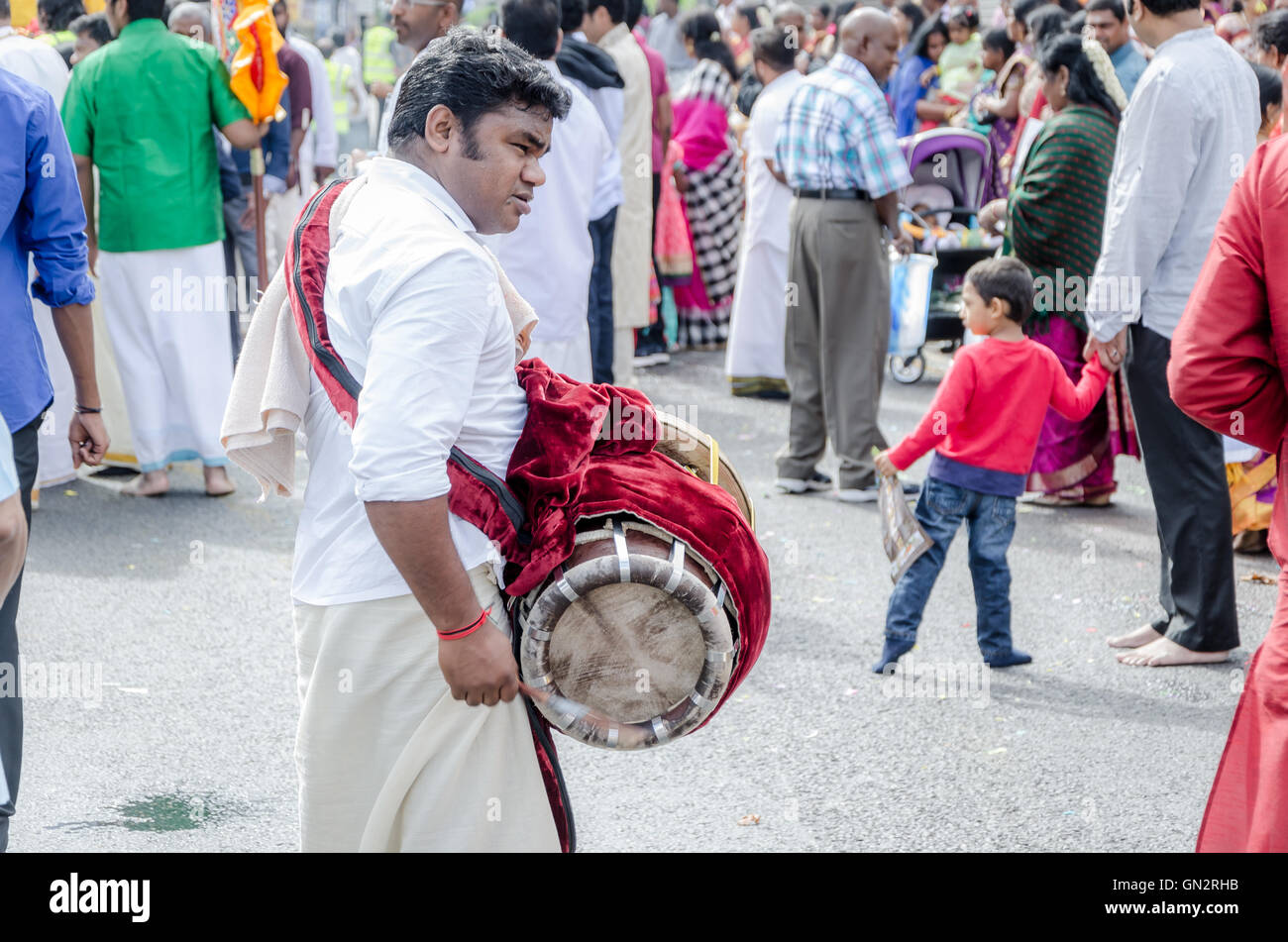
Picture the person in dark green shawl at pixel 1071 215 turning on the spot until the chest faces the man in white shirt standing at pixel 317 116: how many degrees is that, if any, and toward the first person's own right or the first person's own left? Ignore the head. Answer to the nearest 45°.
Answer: approximately 45° to the first person's own right

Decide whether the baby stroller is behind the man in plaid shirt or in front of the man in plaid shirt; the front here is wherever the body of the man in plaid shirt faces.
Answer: in front

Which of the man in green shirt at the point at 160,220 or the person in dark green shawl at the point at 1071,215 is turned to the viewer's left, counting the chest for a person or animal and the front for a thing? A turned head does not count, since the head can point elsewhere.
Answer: the person in dark green shawl

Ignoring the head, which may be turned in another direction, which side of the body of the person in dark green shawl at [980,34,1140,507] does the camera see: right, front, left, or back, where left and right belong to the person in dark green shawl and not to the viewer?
left

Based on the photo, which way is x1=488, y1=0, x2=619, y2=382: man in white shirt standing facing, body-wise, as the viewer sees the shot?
away from the camera

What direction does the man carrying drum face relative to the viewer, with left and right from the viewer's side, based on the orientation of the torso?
facing to the right of the viewer

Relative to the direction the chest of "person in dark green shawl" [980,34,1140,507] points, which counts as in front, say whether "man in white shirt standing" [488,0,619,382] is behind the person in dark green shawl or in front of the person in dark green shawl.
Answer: in front

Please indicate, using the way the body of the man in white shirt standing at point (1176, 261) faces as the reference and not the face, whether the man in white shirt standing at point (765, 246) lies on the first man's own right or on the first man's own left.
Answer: on the first man's own right

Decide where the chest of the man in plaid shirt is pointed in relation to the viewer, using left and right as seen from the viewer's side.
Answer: facing away from the viewer and to the right of the viewer
